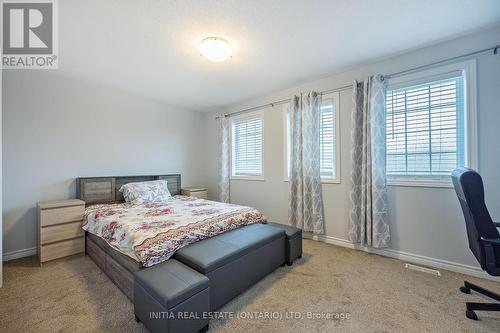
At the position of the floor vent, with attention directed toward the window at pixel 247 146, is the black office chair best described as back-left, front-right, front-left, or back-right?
back-left

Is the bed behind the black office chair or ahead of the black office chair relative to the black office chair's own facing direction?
behind

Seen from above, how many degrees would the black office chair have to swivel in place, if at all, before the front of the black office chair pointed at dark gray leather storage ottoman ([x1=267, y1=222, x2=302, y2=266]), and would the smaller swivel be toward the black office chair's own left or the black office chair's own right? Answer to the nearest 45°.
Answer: approximately 180°

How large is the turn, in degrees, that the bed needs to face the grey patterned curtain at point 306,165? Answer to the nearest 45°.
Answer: approximately 45° to its left

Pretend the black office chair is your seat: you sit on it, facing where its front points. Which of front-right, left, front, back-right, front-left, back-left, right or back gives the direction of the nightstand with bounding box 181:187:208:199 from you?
back

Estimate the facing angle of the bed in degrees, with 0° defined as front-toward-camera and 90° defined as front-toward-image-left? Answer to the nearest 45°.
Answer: approximately 315°

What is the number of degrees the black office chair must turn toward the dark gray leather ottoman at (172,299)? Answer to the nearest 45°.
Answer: approximately 135° to its right

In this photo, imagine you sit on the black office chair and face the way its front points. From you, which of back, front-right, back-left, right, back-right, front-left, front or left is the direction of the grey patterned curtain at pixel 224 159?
back

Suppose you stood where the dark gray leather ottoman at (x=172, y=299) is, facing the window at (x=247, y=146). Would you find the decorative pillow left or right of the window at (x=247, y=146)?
left

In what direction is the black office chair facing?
to the viewer's right
